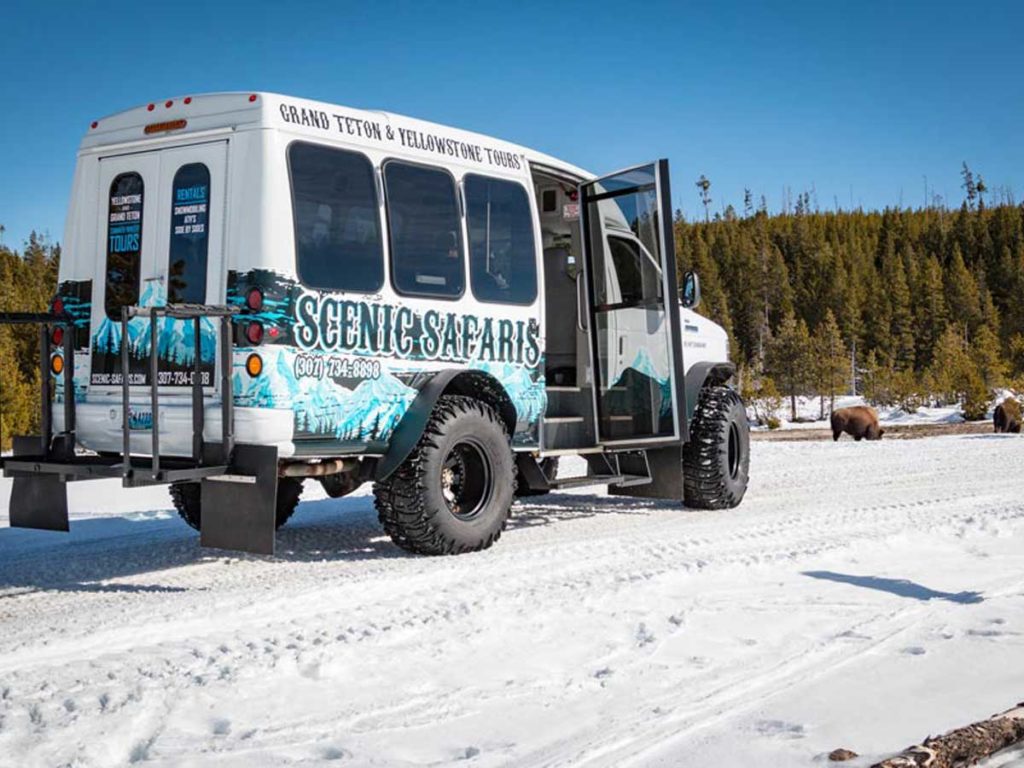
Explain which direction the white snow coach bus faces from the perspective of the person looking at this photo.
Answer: facing away from the viewer and to the right of the viewer

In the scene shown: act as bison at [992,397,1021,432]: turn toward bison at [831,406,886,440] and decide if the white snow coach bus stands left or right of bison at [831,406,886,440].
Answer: left

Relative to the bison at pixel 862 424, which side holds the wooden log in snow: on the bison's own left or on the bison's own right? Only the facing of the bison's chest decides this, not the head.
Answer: on the bison's own right

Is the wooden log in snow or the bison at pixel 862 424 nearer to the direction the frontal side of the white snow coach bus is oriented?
the bison

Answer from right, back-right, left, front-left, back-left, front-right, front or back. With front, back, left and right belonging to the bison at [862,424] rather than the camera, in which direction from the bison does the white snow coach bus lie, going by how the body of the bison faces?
right

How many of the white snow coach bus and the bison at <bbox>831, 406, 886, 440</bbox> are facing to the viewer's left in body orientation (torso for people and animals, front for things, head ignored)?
0

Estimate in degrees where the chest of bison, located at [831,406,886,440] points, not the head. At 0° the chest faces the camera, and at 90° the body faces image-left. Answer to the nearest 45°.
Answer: approximately 270°

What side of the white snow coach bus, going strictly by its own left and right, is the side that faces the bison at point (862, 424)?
front

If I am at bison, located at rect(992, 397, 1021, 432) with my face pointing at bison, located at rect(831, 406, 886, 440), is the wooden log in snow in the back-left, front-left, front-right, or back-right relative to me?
front-left

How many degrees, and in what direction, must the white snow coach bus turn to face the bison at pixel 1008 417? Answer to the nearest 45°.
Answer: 0° — it already faces it

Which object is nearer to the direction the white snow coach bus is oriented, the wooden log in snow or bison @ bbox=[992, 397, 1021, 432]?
the bison

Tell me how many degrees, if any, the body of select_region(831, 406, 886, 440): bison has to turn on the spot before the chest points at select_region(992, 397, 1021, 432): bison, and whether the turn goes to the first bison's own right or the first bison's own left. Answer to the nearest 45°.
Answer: approximately 45° to the first bison's own left

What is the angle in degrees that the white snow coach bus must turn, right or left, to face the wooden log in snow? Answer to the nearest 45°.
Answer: approximately 90° to its right
